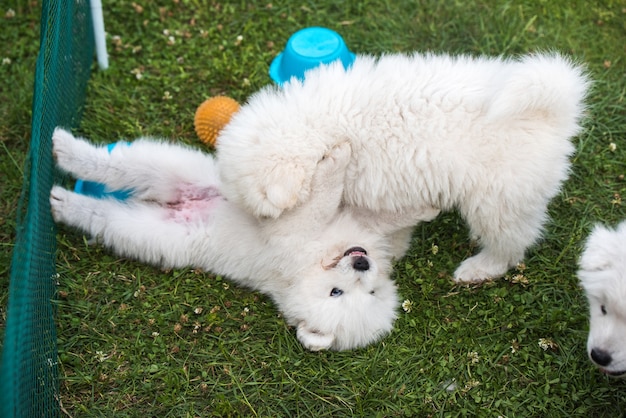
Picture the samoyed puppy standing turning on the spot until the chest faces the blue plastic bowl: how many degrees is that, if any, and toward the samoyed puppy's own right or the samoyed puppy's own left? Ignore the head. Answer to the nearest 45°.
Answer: approximately 45° to the samoyed puppy's own right

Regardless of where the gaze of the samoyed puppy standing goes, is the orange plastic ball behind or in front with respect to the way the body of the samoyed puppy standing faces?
in front

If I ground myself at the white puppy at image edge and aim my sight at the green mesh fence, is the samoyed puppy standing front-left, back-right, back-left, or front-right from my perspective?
front-right

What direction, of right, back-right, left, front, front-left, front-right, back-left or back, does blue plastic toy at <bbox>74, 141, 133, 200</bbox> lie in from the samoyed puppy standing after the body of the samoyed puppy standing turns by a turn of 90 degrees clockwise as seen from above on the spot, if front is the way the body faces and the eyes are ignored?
left

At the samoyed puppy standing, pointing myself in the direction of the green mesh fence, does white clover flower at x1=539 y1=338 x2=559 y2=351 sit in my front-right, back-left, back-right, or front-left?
back-left

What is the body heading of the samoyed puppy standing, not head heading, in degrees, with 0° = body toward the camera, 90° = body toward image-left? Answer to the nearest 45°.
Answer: approximately 90°
